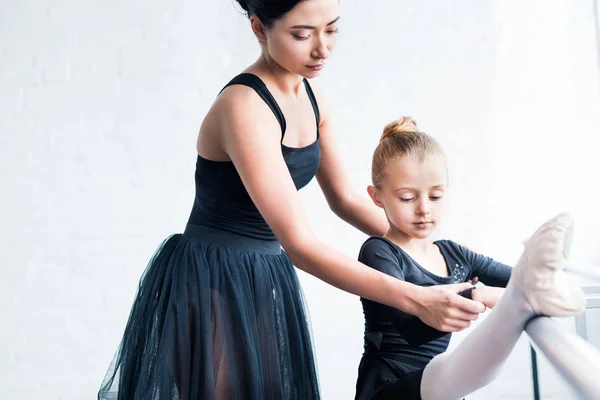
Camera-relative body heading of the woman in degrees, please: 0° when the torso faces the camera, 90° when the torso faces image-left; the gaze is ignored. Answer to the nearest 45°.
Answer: approximately 315°

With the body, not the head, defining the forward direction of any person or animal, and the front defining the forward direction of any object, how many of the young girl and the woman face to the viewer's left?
0
